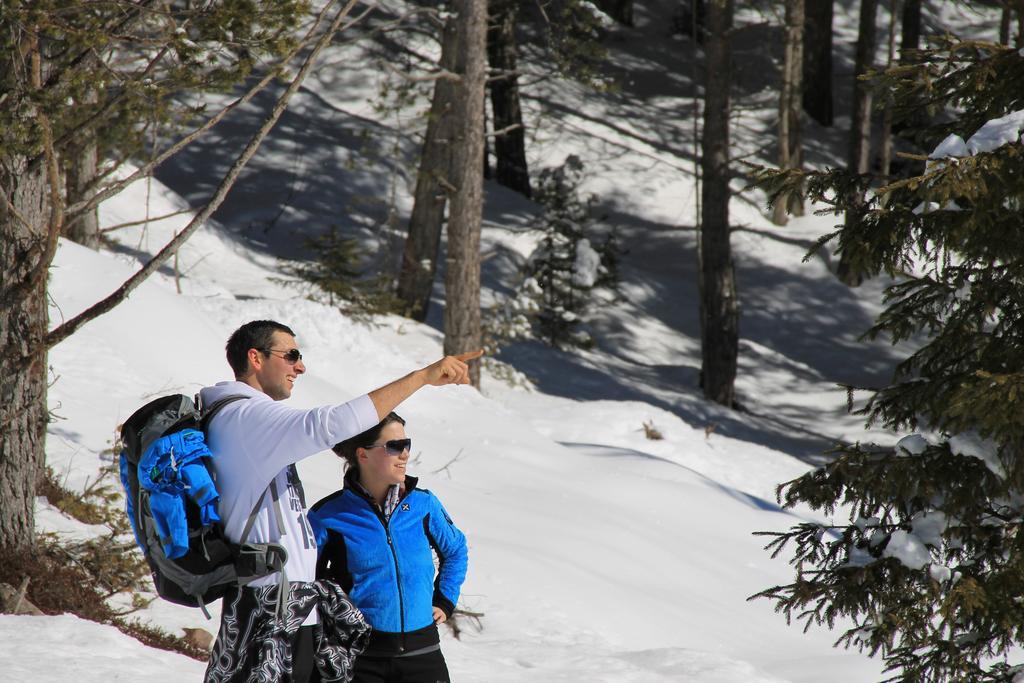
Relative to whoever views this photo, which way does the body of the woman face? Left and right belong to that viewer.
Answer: facing the viewer and to the right of the viewer

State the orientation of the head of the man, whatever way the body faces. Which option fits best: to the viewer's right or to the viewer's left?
to the viewer's right

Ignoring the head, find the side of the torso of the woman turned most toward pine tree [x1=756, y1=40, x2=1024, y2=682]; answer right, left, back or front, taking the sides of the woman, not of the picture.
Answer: left

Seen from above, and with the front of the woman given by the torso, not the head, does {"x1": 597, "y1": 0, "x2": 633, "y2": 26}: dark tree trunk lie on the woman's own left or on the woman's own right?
on the woman's own left

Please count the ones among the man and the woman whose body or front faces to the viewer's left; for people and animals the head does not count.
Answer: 0

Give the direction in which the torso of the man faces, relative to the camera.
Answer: to the viewer's right

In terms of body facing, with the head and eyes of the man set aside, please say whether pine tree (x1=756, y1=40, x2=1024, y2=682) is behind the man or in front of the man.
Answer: in front
